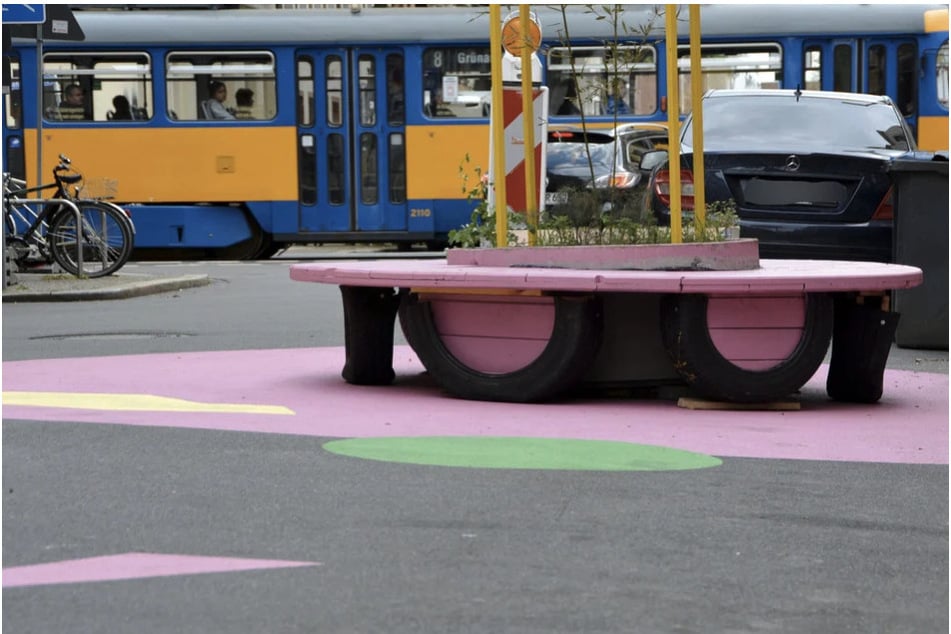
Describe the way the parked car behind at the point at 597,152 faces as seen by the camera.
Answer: facing away from the viewer and to the right of the viewer

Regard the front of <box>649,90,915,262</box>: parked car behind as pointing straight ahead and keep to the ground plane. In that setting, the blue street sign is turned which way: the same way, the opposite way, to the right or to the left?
the opposite way

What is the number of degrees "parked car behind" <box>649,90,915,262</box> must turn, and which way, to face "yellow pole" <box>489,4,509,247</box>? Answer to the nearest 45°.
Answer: approximately 135° to its left

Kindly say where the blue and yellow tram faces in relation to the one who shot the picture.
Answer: facing to the right of the viewer

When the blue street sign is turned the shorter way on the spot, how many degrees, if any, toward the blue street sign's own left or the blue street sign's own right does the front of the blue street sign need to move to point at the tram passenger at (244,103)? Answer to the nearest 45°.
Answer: approximately 135° to the blue street sign's own left

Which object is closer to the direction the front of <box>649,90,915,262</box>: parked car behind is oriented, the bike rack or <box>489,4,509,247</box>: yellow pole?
the bike rack

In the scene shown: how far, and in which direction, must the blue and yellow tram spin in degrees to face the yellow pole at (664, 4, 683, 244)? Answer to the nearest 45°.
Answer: approximately 90° to its right

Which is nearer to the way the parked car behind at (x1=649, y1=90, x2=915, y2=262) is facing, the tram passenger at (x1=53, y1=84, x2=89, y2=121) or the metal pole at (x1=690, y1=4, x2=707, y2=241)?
the tram passenger

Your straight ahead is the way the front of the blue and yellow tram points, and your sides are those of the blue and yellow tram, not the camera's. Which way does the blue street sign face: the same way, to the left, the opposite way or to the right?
to the right

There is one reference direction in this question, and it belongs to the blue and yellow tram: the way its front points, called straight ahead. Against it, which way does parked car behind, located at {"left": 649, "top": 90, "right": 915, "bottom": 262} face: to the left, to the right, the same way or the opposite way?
to the left

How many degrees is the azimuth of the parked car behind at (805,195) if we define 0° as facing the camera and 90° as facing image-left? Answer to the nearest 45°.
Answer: approximately 180°

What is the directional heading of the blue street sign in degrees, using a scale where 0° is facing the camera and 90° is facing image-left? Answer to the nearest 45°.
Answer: approximately 0°

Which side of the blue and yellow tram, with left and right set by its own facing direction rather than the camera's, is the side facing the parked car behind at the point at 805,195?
right

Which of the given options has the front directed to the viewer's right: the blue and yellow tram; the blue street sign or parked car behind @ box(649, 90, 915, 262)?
the blue and yellow tram
